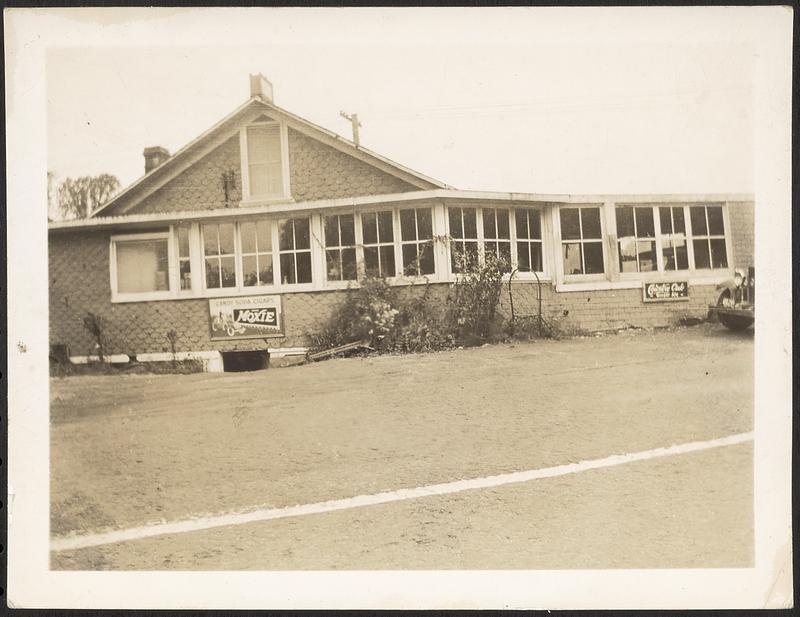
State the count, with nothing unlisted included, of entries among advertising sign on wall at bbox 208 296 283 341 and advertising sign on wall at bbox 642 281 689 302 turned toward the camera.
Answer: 2

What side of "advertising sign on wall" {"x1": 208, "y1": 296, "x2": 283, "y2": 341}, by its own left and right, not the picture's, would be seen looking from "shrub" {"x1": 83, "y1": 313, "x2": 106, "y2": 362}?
right

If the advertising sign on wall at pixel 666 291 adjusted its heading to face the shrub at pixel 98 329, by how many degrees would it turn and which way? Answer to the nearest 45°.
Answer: approximately 45° to its right

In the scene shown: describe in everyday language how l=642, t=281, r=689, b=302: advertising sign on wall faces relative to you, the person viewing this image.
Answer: facing the viewer

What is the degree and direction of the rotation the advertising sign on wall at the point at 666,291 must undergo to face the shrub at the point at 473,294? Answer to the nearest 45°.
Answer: approximately 45° to its right
